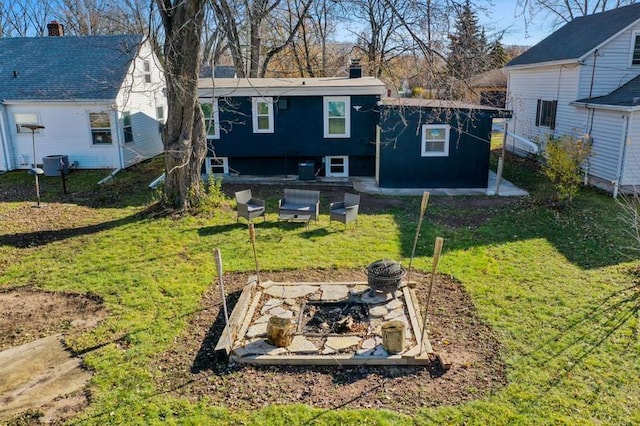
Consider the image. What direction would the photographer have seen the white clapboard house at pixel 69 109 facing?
facing away from the viewer

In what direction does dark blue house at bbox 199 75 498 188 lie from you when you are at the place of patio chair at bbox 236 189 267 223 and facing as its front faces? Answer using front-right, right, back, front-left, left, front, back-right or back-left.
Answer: left

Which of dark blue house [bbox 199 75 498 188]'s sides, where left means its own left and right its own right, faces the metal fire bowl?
back

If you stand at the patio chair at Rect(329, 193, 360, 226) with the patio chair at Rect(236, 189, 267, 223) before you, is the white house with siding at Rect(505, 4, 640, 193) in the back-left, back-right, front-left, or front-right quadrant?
back-right

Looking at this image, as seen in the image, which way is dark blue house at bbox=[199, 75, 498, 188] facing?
away from the camera

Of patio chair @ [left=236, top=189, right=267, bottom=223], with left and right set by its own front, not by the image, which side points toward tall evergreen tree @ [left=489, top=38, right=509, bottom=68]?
left

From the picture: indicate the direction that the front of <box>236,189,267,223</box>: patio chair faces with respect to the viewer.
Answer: facing the viewer and to the right of the viewer

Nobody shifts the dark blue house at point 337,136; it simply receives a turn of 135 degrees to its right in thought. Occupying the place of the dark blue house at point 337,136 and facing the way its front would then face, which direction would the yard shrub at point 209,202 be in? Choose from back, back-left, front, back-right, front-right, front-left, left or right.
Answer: right

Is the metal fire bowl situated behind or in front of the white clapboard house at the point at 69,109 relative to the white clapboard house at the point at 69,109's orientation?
behind

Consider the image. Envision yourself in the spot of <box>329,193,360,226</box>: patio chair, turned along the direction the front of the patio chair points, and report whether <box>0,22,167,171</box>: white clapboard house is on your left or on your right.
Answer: on your right

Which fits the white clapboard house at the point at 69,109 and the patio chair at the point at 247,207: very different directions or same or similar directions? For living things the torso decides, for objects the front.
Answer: very different directions

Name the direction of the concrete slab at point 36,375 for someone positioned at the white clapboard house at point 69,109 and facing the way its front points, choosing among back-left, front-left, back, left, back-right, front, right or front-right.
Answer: back

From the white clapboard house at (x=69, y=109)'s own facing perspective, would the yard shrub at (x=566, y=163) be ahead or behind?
behind

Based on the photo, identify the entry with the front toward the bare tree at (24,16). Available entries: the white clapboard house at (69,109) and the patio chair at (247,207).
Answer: the white clapboard house

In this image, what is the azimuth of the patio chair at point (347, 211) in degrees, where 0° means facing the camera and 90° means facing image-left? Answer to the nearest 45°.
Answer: approximately 45°
